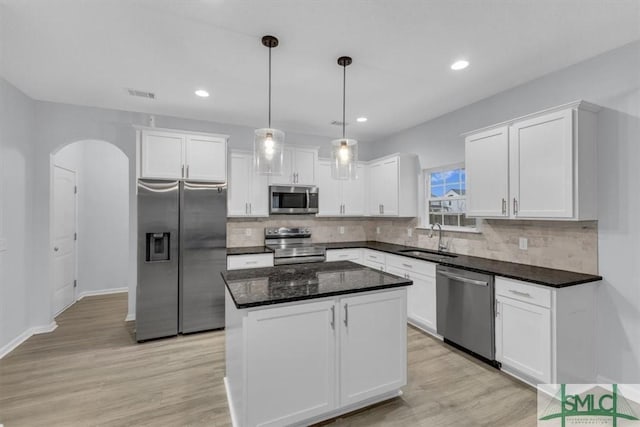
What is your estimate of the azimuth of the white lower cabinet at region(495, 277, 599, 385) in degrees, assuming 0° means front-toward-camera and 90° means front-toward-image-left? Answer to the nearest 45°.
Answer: approximately 45°

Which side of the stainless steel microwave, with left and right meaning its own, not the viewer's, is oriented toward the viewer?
front

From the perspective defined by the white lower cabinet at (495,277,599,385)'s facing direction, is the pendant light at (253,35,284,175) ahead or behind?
ahead

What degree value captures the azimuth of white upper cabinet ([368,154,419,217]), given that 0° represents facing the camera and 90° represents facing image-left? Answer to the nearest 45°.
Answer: approximately 45°

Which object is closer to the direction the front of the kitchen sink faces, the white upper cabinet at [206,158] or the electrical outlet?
the white upper cabinet

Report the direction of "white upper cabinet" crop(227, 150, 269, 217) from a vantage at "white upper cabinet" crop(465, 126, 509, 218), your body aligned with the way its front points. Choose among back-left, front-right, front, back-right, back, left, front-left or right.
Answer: front-right

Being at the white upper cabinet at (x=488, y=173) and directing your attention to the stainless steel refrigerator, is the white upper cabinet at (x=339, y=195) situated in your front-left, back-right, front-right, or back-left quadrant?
front-right

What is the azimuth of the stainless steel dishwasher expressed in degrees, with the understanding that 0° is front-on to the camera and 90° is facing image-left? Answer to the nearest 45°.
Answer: approximately 45°

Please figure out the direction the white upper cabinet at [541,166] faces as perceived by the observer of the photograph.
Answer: facing the viewer and to the left of the viewer

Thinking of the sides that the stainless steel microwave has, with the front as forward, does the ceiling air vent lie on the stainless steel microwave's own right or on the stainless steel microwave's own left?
on the stainless steel microwave's own right

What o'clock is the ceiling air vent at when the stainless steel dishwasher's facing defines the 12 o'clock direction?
The ceiling air vent is roughly at 1 o'clock from the stainless steel dishwasher.

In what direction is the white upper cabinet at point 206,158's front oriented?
toward the camera

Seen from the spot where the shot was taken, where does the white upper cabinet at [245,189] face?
facing the viewer

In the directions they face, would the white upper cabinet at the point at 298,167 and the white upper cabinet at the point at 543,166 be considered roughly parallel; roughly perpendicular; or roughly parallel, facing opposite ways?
roughly perpendicular

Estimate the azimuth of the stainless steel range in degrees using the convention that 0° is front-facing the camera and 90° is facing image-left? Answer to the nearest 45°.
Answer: approximately 0°

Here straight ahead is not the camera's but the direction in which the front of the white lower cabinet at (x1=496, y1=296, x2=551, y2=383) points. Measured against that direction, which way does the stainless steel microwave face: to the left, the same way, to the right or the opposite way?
to the left

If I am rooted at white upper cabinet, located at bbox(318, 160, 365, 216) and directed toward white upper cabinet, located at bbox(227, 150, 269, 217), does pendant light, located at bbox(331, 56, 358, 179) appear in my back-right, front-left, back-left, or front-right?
front-left

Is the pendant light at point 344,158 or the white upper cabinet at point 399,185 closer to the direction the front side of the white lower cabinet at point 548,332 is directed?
the pendant light

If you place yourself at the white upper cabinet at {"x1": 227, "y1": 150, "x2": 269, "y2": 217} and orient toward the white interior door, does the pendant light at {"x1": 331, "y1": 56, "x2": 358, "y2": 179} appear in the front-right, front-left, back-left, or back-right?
back-left

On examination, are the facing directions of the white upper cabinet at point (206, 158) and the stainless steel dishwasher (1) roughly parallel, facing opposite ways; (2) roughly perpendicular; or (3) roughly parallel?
roughly perpendicular

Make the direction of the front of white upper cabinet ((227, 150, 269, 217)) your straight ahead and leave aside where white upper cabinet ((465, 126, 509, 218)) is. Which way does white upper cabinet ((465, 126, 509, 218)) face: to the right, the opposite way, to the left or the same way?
to the right
